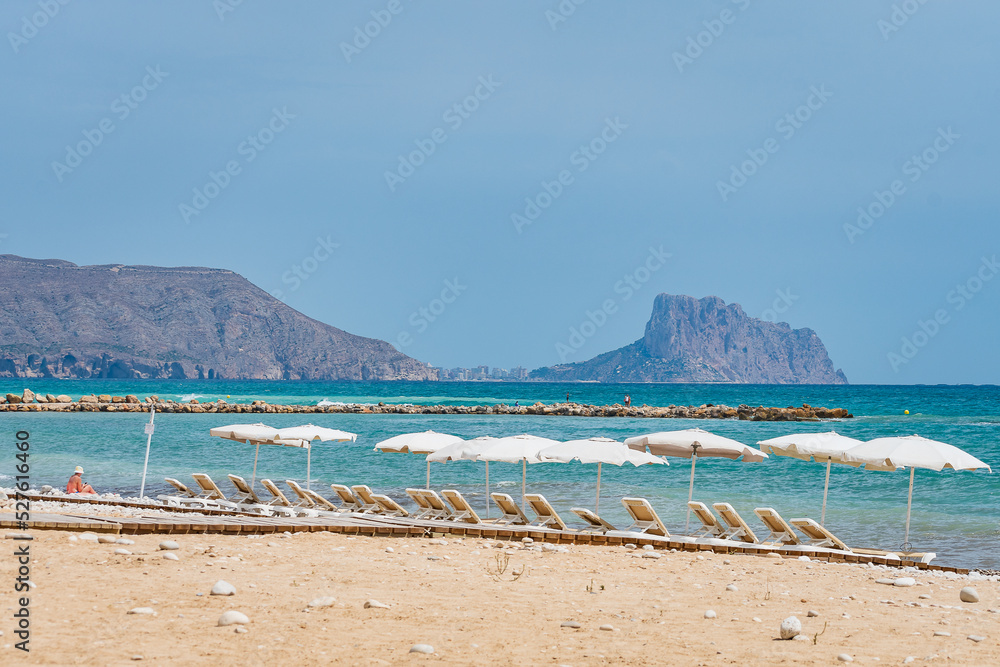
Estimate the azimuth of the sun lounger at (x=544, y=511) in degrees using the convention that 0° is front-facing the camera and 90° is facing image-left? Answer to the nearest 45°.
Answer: approximately 225°

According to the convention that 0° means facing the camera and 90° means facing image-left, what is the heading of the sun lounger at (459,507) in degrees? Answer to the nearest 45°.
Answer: approximately 225°

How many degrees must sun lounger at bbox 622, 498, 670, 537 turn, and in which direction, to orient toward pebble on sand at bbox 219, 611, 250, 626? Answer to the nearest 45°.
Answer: approximately 135° to its right

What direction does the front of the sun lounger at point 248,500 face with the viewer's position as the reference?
facing away from the viewer and to the right of the viewer

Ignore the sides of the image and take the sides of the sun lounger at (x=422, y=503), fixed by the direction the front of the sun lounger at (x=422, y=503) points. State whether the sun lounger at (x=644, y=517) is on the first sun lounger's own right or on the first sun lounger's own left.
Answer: on the first sun lounger's own right

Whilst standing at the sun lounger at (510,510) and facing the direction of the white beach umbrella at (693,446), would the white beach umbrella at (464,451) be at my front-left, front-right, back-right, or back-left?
back-left
